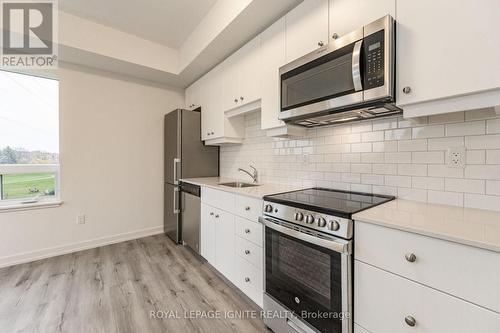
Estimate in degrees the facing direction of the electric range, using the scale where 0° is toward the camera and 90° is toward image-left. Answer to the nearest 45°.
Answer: approximately 45°

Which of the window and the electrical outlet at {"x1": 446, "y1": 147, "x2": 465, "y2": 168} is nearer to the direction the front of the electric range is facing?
the window

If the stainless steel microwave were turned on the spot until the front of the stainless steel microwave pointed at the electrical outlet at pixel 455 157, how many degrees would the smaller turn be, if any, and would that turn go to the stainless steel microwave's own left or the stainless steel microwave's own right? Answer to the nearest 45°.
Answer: approximately 135° to the stainless steel microwave's own left

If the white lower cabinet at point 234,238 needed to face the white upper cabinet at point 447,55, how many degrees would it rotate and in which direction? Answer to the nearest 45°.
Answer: approximately 90° to its left

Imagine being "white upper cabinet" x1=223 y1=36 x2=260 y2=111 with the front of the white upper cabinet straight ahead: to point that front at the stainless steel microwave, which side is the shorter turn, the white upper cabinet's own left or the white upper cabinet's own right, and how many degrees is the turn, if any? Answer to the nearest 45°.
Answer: approximately 90° to the white upper cabinet's own left

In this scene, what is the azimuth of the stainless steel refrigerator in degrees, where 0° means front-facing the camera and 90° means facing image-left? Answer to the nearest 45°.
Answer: approximately 45°

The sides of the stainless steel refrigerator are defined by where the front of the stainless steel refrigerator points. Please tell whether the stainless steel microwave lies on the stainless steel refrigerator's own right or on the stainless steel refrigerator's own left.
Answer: on the stainless steel refrigerator's own left

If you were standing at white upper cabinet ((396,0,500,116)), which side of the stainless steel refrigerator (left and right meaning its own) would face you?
left
